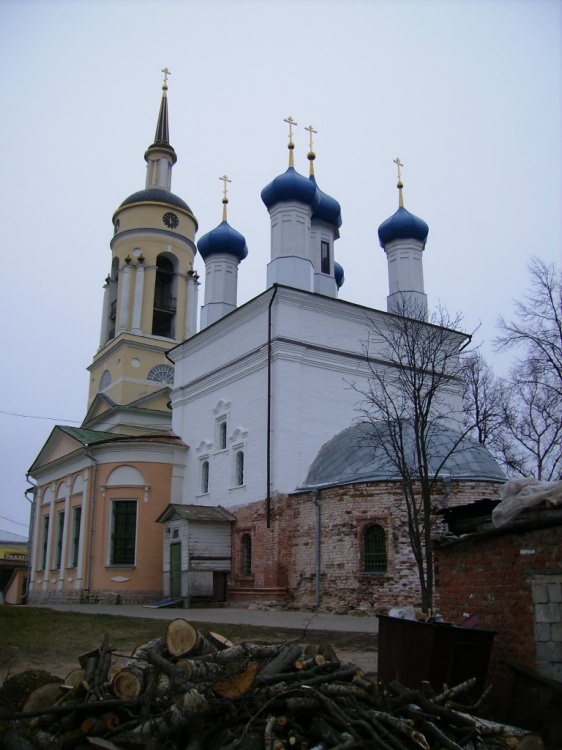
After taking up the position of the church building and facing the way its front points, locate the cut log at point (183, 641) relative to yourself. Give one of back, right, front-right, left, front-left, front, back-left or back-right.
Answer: back-left

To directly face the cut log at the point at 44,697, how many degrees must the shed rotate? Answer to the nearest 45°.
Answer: approximately 45° to its left

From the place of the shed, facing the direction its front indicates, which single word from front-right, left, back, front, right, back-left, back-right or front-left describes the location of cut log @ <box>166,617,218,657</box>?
front-left

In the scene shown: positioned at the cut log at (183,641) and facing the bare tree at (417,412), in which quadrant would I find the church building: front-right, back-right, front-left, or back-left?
front-left

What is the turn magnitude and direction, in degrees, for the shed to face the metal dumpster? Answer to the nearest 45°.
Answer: approximately 45° to its left

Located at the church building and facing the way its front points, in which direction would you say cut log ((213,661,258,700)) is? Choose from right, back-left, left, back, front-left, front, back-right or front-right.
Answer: back-left

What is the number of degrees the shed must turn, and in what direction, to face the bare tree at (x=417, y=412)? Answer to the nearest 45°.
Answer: approximately 90° to its left

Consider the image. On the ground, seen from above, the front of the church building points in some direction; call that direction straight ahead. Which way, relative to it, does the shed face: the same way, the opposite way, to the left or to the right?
to the left

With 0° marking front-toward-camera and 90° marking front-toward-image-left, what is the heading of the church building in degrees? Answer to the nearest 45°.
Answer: approximately 135°

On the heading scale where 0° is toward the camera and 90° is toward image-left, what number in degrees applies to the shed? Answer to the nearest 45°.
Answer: approximately 45°

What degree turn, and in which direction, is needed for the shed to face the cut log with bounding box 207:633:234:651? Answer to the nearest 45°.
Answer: approximately 45° to its left

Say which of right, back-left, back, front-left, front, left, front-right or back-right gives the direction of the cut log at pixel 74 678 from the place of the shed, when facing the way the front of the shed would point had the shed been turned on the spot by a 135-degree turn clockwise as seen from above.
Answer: back

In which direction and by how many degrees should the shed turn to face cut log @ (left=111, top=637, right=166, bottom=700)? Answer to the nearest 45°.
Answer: approximately 45° to its left
